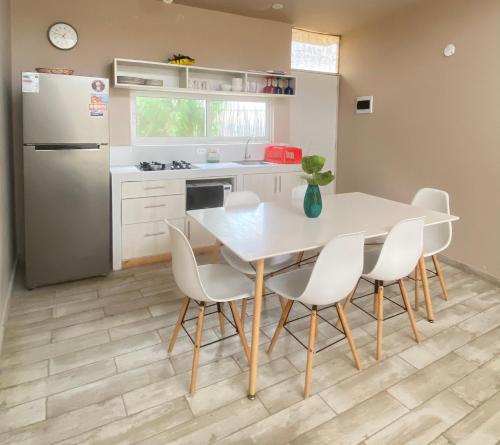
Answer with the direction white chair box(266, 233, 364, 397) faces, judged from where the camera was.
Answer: facing away from the viewer and to the left of the viewer

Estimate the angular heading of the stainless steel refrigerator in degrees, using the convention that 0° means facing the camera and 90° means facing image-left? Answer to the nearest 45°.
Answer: approximately 0°

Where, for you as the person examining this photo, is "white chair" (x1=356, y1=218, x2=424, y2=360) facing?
facing away from the viewer and to the left of the viewer

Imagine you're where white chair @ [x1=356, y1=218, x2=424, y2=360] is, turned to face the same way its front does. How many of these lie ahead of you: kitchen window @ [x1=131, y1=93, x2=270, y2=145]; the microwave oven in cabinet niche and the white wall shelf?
3

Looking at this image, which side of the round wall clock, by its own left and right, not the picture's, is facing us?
front

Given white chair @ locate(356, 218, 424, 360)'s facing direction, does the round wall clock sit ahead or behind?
ahead

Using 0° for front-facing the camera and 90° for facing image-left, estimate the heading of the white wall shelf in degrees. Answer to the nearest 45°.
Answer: approximately 315°

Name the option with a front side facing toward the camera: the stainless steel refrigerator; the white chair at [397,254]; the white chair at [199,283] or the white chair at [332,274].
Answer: the stainless steel refrigerator

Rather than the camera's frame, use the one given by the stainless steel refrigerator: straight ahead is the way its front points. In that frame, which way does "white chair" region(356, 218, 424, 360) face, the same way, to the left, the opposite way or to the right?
the opposite way

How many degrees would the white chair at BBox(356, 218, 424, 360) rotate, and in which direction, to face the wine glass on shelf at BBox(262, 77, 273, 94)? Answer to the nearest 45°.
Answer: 0° — it already faces it

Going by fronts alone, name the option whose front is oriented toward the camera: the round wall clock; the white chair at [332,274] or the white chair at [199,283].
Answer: the round wall clock

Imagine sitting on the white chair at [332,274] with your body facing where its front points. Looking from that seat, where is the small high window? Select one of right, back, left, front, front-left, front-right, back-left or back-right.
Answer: front-right

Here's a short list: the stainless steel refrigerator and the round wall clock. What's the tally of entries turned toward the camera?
2
